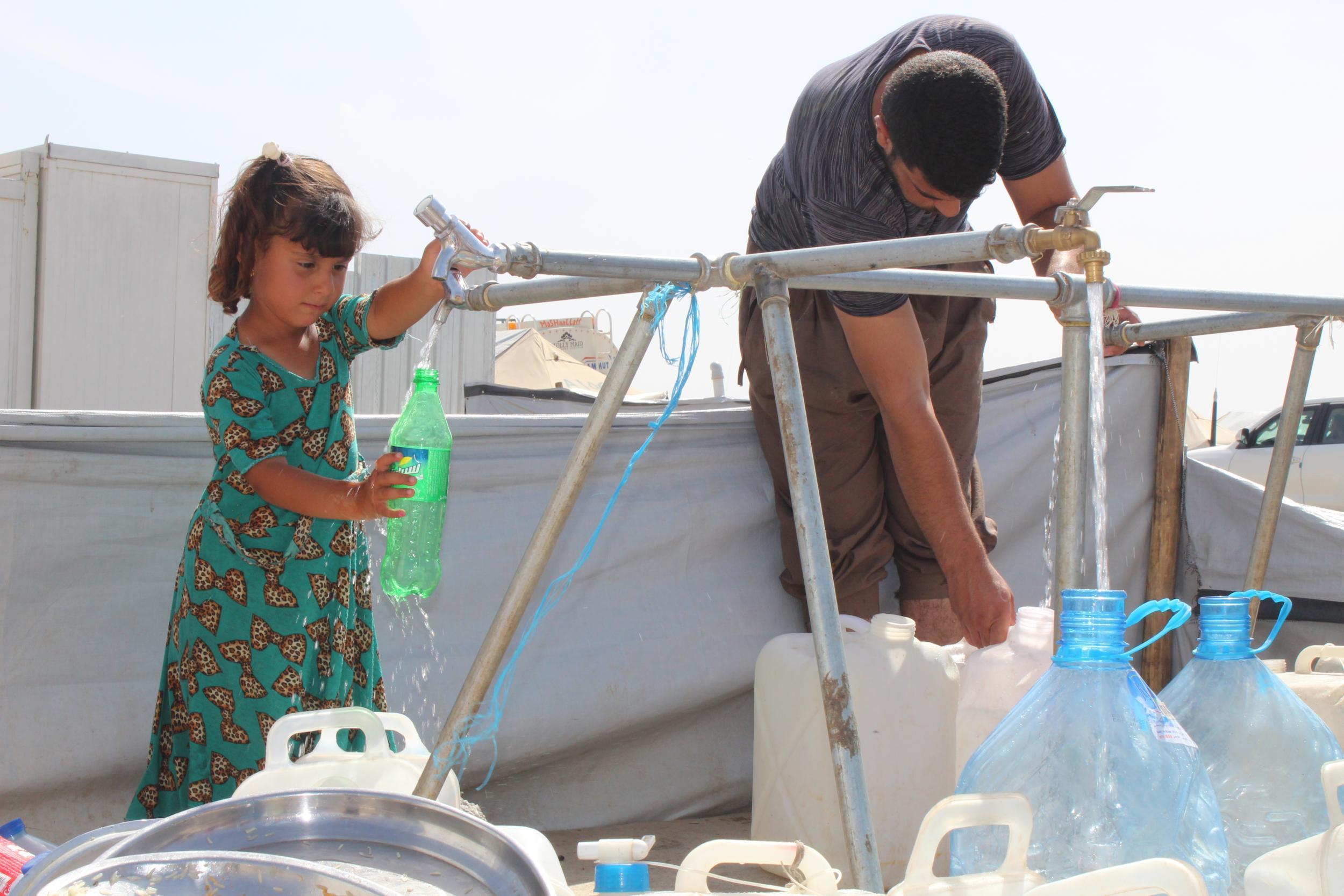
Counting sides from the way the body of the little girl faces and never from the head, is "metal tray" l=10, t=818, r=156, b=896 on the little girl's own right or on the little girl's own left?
on the little girl's own right

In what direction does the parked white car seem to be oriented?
to the viewer's left

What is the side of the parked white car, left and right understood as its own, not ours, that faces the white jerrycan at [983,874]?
left

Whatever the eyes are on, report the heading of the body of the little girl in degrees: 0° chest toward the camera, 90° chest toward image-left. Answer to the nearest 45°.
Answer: approximately 315°

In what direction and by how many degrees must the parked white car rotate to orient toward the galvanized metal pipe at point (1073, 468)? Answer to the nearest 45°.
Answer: approximately 90° to its left

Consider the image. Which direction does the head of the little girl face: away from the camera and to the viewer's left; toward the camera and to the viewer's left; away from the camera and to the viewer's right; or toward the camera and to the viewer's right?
toward the camera and to the viewer's right

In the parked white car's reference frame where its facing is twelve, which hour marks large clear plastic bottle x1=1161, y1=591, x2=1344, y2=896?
The large clear plastic bottle is roughly at 9 o'clock from the parked white car.

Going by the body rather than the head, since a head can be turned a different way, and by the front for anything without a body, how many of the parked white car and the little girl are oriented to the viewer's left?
1

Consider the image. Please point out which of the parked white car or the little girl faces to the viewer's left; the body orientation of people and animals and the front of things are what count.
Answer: the parked white car

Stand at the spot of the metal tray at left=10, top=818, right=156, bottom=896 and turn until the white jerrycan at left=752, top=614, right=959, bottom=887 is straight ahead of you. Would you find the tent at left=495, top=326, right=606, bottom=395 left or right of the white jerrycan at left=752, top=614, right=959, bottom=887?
left

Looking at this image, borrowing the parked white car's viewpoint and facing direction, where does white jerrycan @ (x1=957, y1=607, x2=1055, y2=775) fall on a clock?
The white jerrycan is roughly at 9 o'clock from the parked white car.

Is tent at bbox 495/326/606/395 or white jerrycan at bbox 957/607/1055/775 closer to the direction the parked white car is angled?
the tent
